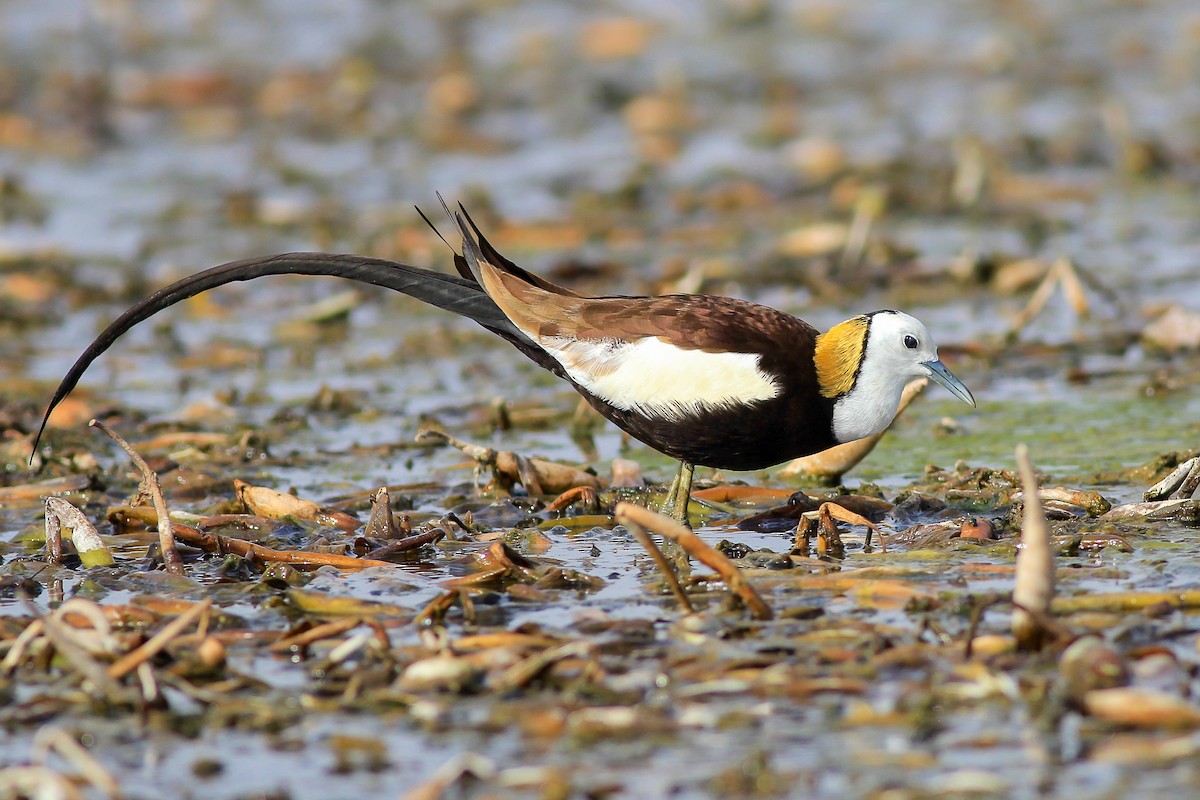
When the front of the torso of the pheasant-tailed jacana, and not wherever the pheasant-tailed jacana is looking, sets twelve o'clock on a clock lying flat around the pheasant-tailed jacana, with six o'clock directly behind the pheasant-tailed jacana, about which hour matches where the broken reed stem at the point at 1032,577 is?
The broken reed stem is roughly at 2 o'clock from the pheasant-tailed jacana.

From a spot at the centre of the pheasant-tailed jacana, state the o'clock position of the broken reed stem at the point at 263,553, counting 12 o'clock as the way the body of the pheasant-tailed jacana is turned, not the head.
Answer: The broken reed stem is roughly at 6 o'clock from the pheasant-tailed jacana.

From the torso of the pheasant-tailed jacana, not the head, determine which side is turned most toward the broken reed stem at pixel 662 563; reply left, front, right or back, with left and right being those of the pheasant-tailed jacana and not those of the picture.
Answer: right

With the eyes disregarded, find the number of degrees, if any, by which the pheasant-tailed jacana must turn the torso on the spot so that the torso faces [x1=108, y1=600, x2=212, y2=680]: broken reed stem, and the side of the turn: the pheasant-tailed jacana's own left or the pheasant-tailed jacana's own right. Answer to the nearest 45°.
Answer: approximately 135° to the pheasant-tailed jacana's own right

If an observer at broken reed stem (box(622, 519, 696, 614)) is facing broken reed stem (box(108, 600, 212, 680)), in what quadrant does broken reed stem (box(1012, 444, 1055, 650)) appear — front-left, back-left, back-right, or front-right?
back-left

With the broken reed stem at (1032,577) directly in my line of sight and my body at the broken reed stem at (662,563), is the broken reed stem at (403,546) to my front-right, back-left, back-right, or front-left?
back-left

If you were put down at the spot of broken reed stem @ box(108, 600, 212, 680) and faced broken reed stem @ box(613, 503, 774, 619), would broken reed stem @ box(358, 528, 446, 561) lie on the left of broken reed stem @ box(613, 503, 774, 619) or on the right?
left

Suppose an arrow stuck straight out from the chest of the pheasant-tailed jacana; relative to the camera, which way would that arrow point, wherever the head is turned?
to the viewer's right
